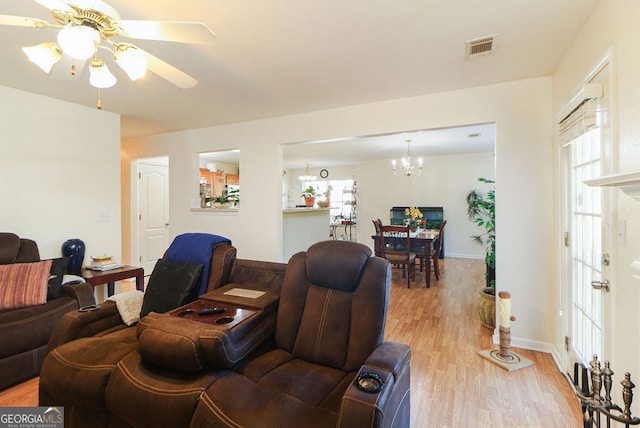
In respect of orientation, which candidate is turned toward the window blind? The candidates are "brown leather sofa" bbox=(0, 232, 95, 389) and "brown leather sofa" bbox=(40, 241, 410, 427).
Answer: "brown leather sofa" bbox=(0, 232, 95, 389)

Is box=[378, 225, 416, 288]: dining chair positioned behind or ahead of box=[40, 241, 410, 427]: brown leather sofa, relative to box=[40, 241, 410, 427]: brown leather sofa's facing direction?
behind

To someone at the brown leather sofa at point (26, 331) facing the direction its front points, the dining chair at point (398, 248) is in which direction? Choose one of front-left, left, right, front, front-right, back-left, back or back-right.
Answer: front-left

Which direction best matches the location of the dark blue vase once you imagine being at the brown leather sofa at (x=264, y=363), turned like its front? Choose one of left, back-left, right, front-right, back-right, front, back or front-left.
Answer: right

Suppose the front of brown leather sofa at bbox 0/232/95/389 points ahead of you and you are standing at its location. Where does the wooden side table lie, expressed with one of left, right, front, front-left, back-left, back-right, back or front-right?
left

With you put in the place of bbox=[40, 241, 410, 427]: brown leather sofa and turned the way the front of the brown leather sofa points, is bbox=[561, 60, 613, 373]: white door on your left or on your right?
on your left

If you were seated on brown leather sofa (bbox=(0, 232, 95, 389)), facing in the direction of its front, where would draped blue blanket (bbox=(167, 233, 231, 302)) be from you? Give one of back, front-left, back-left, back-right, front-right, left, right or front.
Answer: front

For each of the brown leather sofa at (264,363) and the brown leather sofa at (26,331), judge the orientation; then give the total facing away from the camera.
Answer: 0

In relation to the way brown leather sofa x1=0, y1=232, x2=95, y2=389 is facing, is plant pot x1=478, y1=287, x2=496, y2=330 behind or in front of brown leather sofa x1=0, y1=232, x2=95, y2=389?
in front

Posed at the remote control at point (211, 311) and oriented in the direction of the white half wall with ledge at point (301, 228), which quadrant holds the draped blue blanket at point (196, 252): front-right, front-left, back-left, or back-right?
front-left

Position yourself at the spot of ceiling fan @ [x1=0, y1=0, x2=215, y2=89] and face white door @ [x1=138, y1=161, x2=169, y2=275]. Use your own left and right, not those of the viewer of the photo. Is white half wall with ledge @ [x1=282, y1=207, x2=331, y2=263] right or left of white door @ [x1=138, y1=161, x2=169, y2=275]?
right

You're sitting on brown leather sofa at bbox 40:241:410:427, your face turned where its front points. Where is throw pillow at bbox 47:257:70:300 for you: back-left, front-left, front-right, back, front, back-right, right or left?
right

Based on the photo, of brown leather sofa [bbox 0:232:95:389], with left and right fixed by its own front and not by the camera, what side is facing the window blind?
front

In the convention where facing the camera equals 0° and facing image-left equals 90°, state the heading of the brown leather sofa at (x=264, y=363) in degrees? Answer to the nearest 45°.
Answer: approximately 45°

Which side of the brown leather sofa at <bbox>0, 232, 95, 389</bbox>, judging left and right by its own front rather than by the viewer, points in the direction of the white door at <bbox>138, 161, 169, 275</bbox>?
left

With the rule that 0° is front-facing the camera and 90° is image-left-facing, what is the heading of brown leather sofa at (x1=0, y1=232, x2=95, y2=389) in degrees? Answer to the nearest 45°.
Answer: approximately 315°

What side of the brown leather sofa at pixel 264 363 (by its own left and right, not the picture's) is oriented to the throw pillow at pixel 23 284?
right

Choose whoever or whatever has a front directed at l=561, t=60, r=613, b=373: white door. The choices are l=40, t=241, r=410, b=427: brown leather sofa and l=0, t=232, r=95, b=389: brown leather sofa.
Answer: l=0, t=232, r=95, b=389: brown leather sofa
